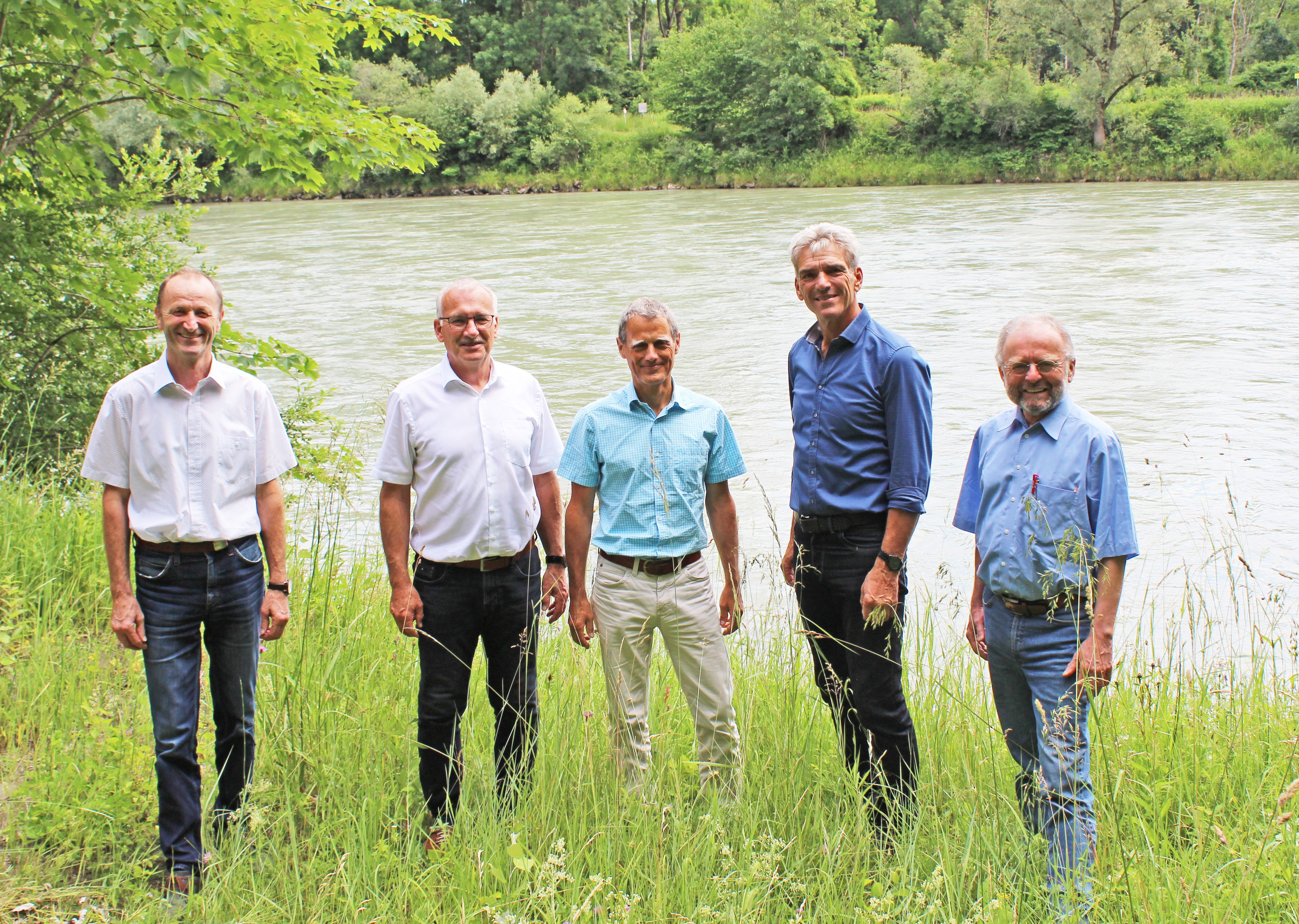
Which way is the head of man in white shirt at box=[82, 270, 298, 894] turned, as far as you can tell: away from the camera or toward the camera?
toward the camera

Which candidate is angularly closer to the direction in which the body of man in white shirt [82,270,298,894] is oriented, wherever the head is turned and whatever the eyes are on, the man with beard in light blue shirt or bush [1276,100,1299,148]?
the man with beard in light blue shirt

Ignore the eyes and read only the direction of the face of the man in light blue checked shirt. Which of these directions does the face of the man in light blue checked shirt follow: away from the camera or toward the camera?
toward the camera

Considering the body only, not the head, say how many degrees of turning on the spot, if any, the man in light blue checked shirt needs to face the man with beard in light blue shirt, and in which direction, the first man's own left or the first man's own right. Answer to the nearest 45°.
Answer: approximately 45° to the first man's own left

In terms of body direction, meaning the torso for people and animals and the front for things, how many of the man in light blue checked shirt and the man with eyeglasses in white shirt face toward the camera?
2

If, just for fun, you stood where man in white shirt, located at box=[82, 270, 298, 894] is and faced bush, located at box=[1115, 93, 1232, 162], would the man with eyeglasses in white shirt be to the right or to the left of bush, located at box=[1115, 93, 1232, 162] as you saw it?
right

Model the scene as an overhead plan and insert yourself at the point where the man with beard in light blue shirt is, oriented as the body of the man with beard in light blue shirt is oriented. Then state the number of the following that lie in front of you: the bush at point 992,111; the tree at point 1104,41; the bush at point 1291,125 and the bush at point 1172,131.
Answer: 0

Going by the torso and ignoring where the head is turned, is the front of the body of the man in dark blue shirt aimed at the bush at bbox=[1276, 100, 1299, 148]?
no

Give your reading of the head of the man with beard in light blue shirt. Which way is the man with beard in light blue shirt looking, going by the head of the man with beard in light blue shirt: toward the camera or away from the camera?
toward the camera

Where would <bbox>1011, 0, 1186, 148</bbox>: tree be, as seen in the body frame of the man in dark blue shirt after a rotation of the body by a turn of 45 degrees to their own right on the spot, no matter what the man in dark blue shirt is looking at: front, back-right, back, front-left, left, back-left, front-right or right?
right

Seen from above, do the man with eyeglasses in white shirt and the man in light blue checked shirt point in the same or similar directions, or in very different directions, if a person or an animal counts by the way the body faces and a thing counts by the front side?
same or similar directions

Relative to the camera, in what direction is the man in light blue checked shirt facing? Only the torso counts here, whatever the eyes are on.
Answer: toward the camera

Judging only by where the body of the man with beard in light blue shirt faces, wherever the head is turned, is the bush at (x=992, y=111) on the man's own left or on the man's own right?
on the man's own right

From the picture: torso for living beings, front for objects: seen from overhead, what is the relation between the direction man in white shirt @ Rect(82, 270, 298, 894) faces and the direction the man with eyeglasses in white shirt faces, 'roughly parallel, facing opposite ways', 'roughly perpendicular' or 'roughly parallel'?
roughly parallel

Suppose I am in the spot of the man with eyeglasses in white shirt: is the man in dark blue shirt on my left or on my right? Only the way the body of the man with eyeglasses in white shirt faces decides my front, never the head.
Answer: on my left

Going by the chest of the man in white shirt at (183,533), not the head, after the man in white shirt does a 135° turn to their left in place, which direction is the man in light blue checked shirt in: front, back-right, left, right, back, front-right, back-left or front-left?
front-right

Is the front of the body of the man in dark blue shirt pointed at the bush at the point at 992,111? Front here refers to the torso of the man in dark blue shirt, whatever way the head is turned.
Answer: no

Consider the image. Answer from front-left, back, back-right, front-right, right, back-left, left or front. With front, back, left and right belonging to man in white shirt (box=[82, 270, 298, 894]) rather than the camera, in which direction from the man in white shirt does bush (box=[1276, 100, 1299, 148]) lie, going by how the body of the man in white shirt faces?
back-left

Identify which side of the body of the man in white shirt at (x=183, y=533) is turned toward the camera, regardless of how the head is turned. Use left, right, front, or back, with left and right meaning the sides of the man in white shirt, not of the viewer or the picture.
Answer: front
